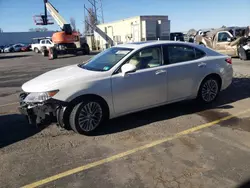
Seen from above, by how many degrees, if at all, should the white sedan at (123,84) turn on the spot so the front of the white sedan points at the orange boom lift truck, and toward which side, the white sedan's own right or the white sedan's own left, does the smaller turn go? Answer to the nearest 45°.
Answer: approximately 135° to the white sedan's own right

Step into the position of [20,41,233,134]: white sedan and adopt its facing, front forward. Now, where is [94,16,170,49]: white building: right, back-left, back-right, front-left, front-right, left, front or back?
back-right

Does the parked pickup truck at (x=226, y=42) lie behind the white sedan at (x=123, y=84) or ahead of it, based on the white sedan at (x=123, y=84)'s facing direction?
behind

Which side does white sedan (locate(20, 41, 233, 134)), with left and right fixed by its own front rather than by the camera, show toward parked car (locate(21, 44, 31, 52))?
right

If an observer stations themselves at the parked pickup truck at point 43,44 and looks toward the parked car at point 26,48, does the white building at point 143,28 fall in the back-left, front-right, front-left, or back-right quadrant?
back-right

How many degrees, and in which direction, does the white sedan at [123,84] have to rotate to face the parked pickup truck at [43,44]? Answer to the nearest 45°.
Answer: approximately 135° to its right

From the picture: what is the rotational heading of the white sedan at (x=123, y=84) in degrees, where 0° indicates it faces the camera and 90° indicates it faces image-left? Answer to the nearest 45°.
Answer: approximately 45°
